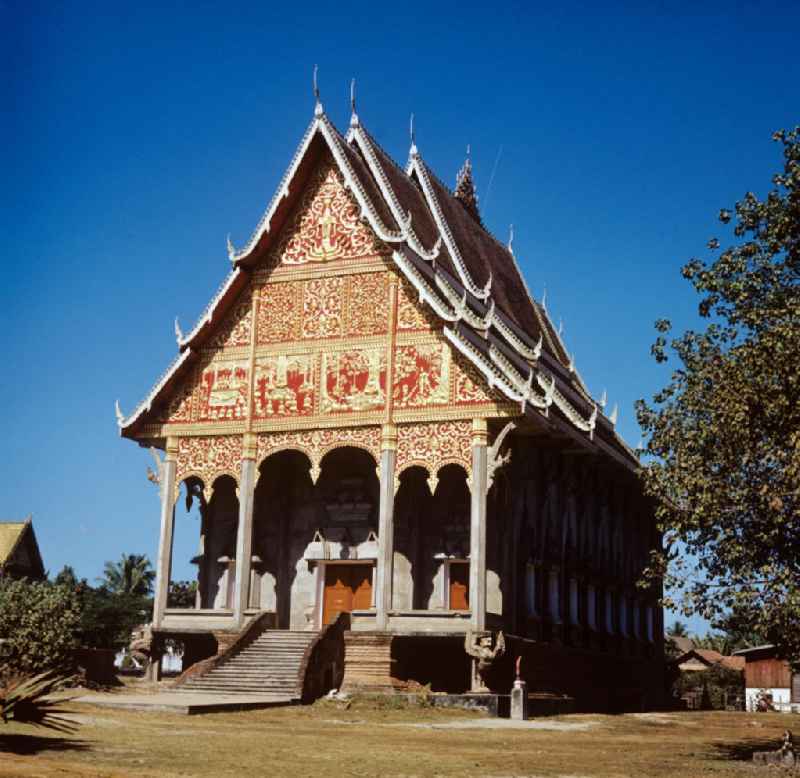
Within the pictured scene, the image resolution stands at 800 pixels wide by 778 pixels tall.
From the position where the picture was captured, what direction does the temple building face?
facing the viewer and to the left of the viewer

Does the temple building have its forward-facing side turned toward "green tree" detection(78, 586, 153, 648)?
no

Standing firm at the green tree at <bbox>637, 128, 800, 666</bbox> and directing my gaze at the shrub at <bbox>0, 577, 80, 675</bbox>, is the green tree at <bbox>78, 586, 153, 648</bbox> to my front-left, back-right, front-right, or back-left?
front-right

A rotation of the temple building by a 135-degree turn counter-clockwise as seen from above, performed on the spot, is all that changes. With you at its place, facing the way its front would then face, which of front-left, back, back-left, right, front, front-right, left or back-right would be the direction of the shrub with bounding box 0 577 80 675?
back

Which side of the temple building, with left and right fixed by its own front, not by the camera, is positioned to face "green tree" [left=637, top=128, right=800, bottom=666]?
left
